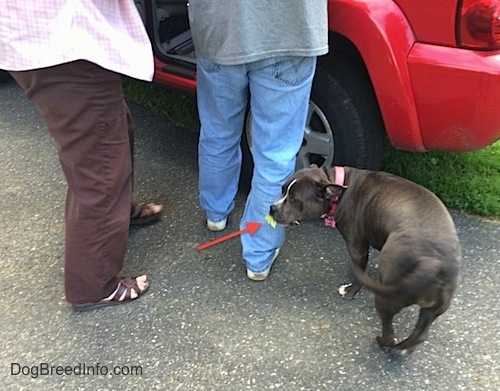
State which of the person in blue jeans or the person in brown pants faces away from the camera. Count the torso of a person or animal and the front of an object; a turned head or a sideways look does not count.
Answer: the person in blue jeans

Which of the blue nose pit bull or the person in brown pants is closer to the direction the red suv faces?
the person in brown pants

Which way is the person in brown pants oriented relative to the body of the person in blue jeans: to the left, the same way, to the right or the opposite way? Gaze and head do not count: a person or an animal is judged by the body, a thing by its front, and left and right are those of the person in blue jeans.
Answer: to the right

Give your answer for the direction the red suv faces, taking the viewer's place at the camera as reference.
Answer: facing away from the viewer and to the left of the viewer

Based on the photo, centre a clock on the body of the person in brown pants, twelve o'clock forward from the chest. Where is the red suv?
The red suv is roughly at 12 o'clock from the person in brown pants.

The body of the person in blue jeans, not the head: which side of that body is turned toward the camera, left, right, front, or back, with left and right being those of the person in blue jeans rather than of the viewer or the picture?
back

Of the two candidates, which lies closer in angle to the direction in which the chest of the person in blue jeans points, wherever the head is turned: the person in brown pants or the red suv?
the red suv

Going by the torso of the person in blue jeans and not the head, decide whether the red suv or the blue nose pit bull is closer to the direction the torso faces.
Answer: the red suv

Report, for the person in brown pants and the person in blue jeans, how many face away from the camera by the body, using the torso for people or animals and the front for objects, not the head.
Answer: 1

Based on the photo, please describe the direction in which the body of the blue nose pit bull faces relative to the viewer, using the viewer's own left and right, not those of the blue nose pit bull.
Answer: facing away from the viewer and to the left of the viewer

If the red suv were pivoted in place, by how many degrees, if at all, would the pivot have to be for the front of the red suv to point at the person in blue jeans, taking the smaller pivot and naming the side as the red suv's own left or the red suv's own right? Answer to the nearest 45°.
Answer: approximately 45° to the red suv's own left

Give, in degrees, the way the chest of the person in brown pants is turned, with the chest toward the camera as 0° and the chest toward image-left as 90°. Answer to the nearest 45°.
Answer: approximately 270°

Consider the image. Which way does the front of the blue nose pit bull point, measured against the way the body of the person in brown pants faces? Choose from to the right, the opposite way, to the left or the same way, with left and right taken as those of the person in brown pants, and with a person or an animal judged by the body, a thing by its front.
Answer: to the left
